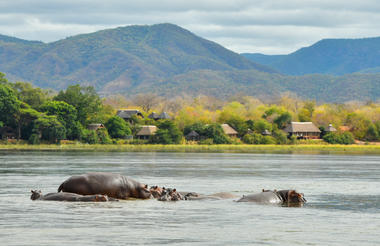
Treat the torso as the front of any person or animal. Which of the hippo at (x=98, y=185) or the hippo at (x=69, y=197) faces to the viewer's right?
the hippo at (x=98, y=185)

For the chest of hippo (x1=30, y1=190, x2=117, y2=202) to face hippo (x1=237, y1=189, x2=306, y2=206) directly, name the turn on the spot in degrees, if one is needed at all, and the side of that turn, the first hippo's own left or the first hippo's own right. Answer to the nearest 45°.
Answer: approximately 180°

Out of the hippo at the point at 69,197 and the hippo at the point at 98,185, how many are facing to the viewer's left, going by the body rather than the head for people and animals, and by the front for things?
1

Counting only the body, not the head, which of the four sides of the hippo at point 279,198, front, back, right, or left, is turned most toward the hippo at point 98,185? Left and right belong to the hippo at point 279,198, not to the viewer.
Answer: back

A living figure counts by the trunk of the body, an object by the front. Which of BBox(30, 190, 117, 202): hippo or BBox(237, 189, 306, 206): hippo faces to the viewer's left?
BBox(30, 190, 117, 202): hippo

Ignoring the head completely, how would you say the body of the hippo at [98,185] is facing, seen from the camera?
to the viewer's right

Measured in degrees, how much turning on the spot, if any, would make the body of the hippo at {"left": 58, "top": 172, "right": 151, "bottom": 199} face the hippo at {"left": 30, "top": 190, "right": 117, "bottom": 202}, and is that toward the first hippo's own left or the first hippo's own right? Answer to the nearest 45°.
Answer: approximately 135° to the first hippo's own right

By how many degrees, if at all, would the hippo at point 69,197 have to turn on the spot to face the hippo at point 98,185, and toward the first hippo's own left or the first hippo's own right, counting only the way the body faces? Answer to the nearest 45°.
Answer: approximately 135° to the first hippo's own right

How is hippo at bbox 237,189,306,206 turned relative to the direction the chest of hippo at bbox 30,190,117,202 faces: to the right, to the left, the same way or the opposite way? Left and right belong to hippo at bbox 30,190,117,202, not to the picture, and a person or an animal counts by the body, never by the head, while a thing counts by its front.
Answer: the opposite way

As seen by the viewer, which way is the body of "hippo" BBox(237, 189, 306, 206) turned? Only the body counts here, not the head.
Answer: to the viewer's right

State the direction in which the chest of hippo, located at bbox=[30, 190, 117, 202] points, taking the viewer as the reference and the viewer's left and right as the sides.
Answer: facing to the left of the viewer
